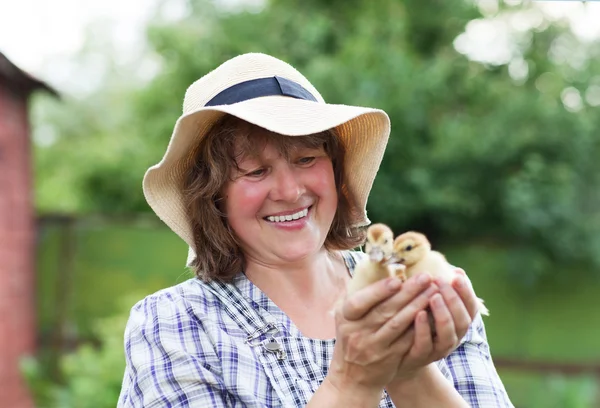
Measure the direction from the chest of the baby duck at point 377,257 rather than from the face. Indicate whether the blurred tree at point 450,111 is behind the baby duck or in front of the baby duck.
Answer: behind

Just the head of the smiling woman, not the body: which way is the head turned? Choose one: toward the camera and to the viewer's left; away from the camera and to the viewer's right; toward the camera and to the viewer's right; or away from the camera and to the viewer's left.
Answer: toward the camera and to the viewer's right

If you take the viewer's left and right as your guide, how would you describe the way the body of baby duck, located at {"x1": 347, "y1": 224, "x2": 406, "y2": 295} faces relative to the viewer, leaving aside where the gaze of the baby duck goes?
facing the viewer
